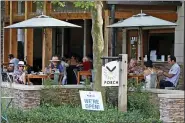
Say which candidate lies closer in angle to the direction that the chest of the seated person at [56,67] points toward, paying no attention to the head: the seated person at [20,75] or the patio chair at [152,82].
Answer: the seated person

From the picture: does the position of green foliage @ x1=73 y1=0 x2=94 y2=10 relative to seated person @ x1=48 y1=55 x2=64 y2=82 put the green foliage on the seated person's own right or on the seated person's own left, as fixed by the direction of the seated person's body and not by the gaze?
on the seated person's own left

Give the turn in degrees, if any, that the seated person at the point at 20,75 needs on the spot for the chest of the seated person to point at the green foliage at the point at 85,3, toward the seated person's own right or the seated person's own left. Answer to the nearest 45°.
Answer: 0° — they already face it

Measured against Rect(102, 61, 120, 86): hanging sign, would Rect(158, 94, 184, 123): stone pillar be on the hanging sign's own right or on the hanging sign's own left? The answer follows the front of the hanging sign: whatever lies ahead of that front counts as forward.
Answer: on the hanging sign's own left

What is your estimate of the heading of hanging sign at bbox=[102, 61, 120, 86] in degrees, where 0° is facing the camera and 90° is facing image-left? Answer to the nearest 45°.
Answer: approximately 0°

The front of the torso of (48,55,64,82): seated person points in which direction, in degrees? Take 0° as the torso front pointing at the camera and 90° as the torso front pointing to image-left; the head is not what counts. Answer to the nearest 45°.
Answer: approximately 45°

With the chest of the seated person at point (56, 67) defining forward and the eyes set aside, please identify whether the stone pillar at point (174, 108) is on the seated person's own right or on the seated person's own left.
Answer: on the seated person's own left
